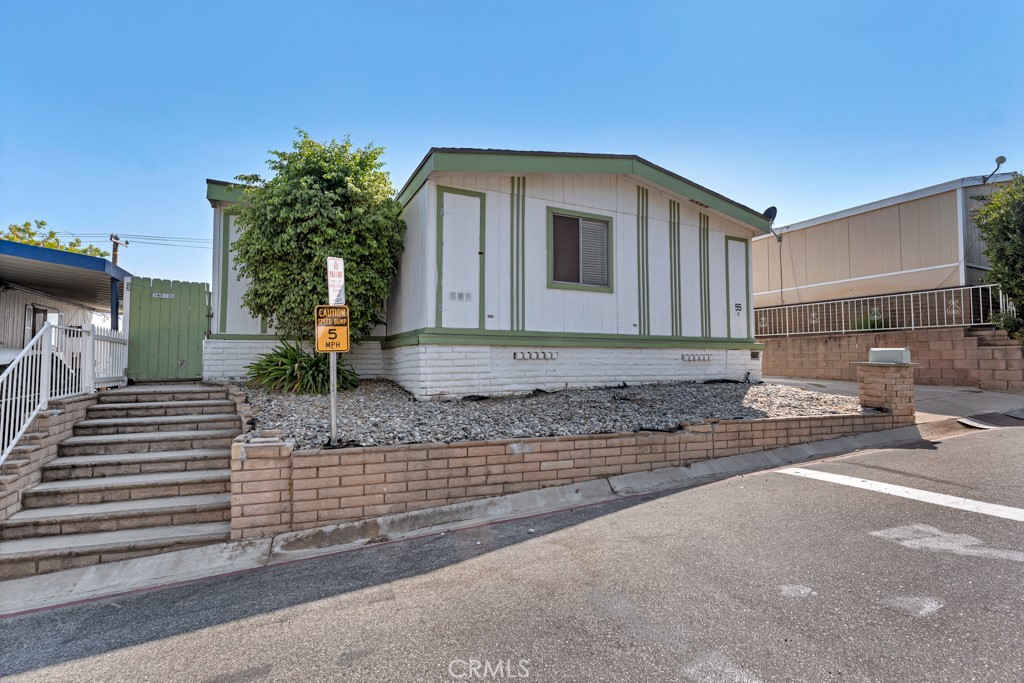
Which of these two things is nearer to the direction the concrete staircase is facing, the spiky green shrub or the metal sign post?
the metal sign post

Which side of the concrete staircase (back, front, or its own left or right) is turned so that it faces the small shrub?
left

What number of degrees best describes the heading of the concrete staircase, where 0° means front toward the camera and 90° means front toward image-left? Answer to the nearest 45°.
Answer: approximately 0°

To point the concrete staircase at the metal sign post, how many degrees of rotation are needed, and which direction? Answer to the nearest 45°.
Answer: approximately 45° to its left

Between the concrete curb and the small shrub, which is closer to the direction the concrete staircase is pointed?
the concrete curb

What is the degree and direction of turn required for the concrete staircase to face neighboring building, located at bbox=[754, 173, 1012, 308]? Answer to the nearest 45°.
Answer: approximately 90° to its left

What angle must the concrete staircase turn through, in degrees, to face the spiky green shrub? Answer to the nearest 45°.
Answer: approximately 135° to its left

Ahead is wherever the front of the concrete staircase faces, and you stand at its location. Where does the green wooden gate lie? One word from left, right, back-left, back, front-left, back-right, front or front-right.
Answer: back

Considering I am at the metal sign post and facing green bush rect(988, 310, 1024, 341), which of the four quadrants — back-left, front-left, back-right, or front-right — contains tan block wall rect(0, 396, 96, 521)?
back-left

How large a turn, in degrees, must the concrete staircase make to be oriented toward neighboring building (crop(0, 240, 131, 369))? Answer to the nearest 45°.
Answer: approximately 180°

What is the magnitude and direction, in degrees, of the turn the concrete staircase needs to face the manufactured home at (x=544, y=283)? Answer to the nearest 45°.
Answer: approximately 90° to its left
